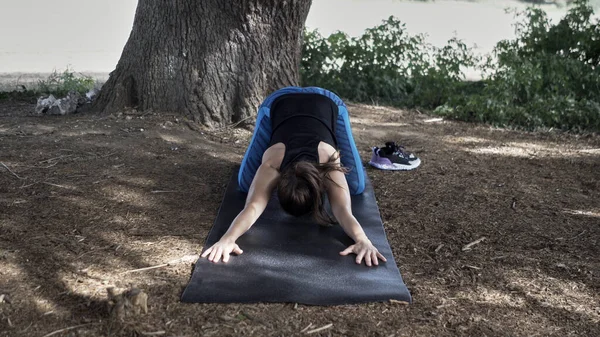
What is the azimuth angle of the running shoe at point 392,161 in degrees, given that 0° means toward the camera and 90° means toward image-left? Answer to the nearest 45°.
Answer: approximately 270°

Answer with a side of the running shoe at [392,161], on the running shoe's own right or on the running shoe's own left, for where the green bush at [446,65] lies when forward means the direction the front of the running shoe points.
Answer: on the running shoe's own left

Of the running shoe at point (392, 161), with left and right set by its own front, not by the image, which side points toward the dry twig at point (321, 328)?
right

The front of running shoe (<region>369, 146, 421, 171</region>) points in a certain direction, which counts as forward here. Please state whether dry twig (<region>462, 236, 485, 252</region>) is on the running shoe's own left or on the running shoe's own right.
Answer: on the running shoe's own right

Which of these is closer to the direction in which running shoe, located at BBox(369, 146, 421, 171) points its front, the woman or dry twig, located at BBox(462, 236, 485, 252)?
the dry twig

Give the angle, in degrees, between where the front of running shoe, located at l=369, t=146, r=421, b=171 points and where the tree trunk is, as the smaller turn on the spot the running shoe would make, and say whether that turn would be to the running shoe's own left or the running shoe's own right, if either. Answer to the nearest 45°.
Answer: approximately 180°

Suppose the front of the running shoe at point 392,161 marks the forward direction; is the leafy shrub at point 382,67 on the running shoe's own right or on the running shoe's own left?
on the running shoe's own left
